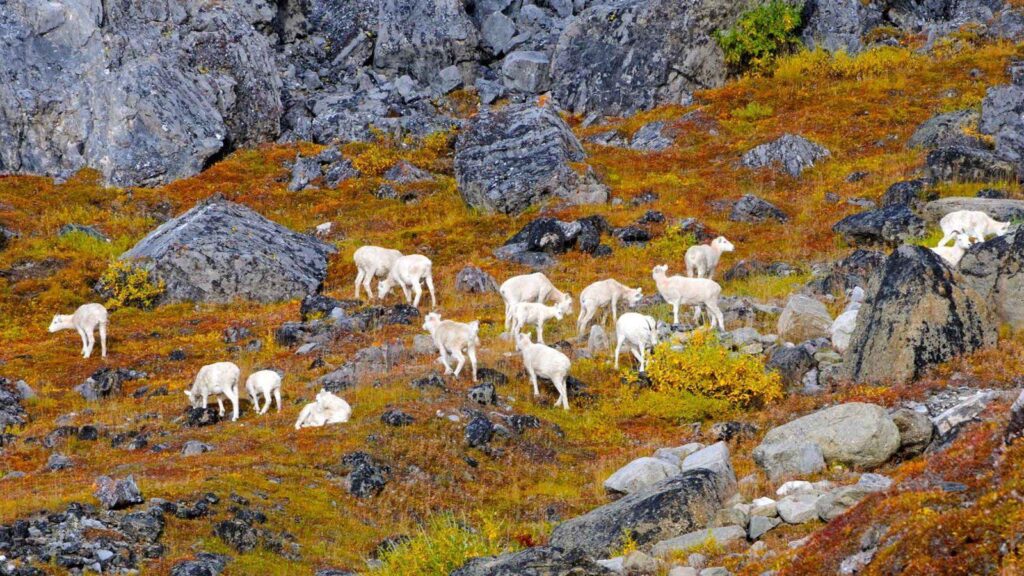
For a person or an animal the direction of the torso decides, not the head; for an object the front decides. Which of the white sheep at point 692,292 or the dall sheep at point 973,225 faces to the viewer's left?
the white sheep

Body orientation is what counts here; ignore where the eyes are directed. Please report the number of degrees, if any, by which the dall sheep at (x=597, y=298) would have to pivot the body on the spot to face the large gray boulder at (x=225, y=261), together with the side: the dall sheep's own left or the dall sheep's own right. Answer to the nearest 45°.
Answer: approximately 135° to the dall sheep's own left

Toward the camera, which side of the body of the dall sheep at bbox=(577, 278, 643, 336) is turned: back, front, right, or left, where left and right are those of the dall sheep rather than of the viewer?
right

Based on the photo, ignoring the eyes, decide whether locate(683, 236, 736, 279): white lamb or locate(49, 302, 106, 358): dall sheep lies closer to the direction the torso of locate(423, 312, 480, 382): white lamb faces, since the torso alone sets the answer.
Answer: the dall sheep

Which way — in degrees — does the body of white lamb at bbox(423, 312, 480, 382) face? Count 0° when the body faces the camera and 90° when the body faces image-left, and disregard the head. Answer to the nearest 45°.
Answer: approximately 90°

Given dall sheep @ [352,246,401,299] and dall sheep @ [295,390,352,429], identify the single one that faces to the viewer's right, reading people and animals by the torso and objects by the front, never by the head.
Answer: dall sheep @ [352,246,401,299]

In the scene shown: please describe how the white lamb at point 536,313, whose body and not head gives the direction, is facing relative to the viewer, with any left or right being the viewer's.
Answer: facing to the right of the viewer

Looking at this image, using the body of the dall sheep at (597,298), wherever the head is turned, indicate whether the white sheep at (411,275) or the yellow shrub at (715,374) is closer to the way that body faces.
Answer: the yellow shrub

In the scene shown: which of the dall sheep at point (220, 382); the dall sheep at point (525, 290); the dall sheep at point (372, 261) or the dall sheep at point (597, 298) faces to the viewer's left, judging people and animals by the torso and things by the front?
the dall sheep at point (220, 382)

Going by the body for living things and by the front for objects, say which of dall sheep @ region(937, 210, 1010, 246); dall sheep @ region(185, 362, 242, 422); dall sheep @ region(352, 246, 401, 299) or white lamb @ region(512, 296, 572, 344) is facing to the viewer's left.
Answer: dall sheep @ region(185, 362, 242, 422)

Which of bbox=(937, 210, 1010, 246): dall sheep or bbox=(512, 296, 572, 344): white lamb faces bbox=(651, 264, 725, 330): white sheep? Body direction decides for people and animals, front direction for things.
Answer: the white lamb

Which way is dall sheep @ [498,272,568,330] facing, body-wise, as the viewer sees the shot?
to the viewer's right

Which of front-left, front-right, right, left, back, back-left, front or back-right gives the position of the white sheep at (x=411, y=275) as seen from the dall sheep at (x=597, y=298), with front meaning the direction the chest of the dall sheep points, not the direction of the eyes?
back-left
